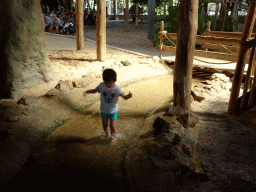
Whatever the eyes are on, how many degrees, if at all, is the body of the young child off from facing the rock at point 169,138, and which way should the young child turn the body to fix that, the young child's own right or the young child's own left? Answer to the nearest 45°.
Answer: approximately 90° to the young child's own left

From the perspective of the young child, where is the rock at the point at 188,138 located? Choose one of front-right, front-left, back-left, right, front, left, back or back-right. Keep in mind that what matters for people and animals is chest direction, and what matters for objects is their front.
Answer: left

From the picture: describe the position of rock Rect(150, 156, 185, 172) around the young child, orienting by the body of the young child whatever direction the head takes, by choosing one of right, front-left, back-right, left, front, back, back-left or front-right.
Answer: front-left

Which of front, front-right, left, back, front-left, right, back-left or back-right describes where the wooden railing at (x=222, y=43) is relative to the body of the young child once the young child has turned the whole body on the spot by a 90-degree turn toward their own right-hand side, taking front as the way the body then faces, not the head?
back-right

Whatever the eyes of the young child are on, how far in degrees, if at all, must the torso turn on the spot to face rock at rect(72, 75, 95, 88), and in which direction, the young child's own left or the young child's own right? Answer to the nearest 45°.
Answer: approximately 180°

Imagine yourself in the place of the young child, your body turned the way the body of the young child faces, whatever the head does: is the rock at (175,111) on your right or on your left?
on your left

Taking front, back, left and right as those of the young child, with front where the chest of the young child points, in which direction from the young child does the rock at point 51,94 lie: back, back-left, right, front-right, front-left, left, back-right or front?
back-right

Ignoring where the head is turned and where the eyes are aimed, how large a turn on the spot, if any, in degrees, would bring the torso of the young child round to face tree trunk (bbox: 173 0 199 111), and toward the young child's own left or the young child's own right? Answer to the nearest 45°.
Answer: approximately 135° to the young child's own left

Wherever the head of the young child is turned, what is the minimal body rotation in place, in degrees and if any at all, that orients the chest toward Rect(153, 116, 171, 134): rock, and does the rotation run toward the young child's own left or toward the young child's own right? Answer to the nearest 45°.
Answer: approximately 90° to the young child's own left

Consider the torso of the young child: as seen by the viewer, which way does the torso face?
toward the camera

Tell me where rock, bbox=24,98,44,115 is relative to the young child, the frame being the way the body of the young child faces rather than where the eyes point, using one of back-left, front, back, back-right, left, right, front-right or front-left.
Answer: back-right
